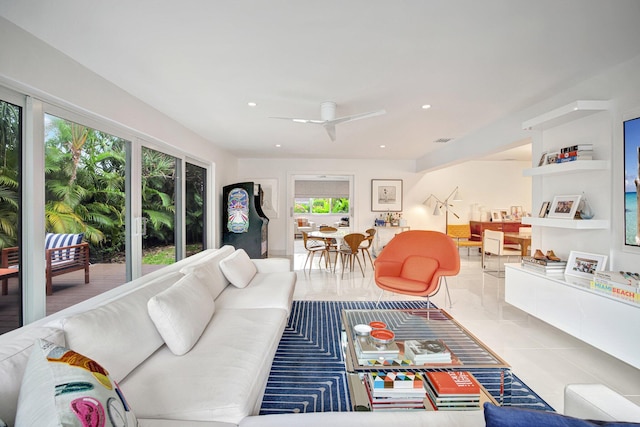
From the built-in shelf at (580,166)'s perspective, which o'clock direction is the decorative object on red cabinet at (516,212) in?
The decorative object on red cabinet is roughly at 4 o'clock from the built-in shelf.

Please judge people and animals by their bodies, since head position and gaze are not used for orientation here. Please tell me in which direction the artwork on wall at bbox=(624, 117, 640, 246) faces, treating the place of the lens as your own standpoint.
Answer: facing the viewer and to the left of the viewer

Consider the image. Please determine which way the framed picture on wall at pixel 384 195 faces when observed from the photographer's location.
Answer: facing the viewer

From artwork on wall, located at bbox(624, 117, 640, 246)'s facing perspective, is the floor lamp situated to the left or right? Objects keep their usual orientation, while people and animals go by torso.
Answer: on its right

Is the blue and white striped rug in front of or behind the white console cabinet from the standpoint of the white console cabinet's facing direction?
in front

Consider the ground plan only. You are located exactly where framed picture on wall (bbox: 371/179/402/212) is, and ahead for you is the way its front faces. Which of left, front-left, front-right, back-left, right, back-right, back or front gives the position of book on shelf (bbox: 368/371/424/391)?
front

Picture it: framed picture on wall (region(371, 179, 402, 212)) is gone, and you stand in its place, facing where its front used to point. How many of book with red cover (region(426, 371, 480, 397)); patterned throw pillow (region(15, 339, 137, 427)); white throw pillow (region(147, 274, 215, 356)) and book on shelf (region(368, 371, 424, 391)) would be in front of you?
4

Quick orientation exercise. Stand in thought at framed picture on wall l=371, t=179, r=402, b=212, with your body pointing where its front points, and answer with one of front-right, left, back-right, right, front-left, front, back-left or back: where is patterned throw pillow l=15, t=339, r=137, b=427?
front

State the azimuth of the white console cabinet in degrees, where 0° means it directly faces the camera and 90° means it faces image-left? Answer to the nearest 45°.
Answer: approximately 45°
